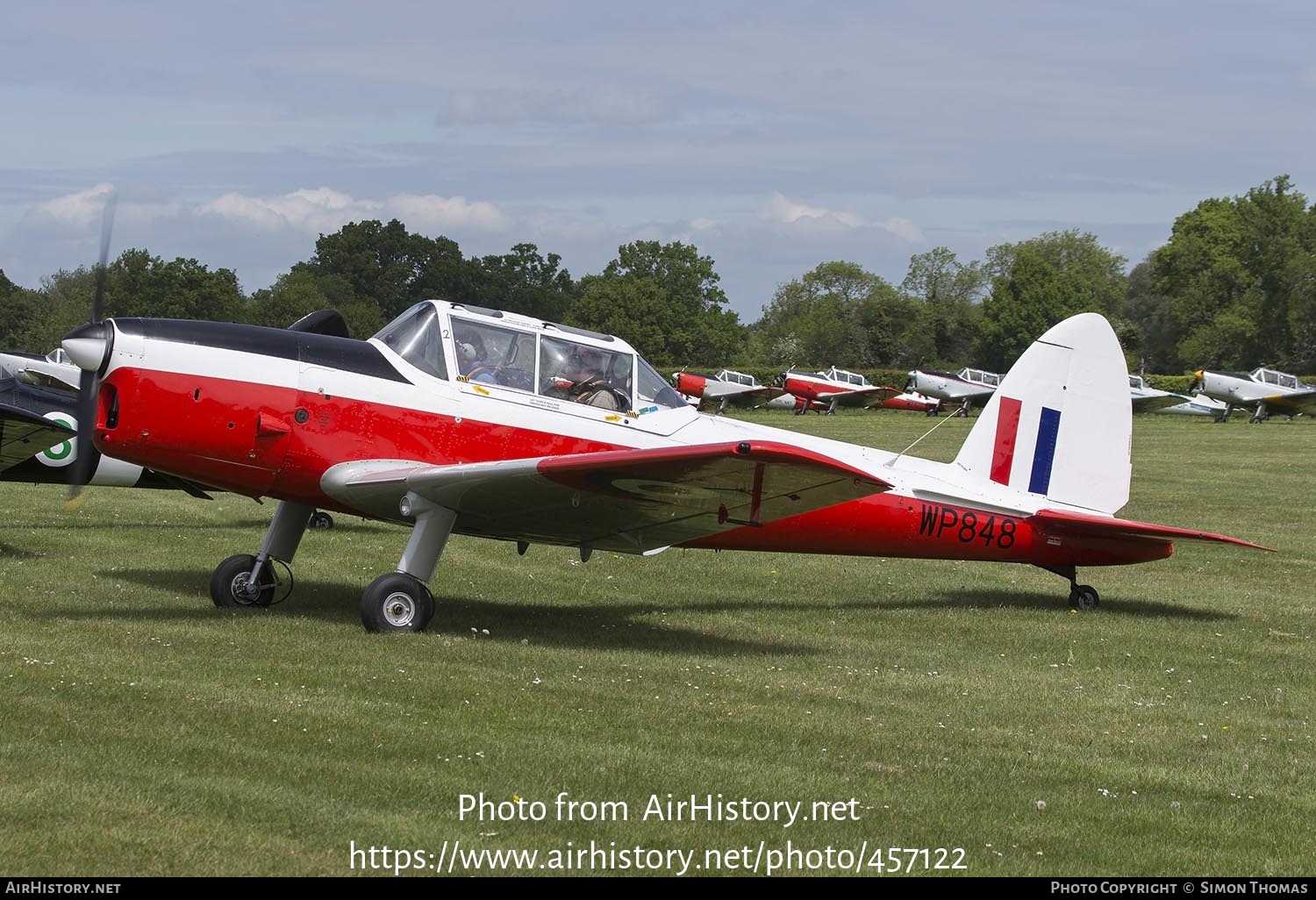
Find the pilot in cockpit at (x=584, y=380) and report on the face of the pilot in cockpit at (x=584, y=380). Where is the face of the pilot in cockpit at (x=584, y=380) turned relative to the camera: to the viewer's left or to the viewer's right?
to the viewer's left

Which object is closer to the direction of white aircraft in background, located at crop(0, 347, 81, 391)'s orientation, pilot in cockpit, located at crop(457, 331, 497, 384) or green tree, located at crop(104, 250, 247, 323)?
the pilot in cockpit

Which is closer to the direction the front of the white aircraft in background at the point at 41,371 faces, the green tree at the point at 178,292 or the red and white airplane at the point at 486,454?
the red and white airplane

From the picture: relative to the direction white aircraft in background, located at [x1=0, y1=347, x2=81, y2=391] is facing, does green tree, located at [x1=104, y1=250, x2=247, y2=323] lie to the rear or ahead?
to the rear

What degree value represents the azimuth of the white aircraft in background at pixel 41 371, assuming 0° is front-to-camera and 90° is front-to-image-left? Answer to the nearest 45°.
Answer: approximately 45°
